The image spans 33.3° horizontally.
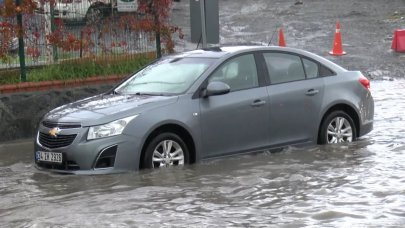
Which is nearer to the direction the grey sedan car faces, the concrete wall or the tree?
the concrete wall

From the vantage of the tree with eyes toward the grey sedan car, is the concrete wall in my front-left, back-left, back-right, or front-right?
front-right

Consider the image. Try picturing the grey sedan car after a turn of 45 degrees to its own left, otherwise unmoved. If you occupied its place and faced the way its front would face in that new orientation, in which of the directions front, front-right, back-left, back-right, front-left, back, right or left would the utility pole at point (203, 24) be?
back

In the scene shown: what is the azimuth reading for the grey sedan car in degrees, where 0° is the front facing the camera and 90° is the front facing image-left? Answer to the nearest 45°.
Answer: approximately 45°

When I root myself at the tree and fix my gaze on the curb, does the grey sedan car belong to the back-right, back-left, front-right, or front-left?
front-left

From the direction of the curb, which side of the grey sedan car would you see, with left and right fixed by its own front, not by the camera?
right

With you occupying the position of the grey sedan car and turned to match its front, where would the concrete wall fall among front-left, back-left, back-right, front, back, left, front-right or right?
right

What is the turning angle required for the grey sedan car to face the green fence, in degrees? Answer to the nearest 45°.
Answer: approximately 90° to its right

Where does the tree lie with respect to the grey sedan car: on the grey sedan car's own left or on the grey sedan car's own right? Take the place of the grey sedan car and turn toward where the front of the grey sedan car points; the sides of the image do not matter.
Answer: on the grey sedan car's own right

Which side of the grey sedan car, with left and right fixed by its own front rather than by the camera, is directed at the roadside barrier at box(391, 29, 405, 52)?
back

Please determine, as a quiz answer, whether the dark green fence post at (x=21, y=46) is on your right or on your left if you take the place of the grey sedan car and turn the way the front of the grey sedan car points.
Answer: on your right
